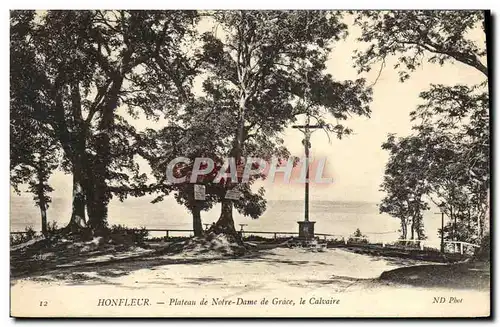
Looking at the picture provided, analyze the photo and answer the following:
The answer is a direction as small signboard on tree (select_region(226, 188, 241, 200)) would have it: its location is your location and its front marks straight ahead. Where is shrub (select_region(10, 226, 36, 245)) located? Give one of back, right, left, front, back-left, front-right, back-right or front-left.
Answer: right

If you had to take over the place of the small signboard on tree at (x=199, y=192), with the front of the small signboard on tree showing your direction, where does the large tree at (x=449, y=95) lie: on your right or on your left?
on your left

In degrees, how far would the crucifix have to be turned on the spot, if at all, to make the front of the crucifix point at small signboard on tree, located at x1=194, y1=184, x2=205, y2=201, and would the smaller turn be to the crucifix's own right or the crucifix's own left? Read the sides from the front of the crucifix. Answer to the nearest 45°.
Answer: approximately 90° to the crucifix's own right

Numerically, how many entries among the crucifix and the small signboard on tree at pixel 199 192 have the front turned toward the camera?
2

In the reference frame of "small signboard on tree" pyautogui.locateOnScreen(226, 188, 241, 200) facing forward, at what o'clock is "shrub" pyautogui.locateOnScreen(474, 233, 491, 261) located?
The shrub is roughly at 9 o'clock from the small signboard on tree.

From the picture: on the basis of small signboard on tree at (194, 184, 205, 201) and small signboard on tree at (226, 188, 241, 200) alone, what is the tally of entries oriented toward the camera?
2

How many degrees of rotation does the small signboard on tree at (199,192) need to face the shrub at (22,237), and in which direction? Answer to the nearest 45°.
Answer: approximately 90° to its right

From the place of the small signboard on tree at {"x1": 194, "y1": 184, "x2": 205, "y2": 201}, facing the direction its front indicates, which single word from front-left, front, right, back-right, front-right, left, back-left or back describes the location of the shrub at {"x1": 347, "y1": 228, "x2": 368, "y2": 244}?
left

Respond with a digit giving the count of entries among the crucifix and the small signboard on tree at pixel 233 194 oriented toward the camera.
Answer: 2
